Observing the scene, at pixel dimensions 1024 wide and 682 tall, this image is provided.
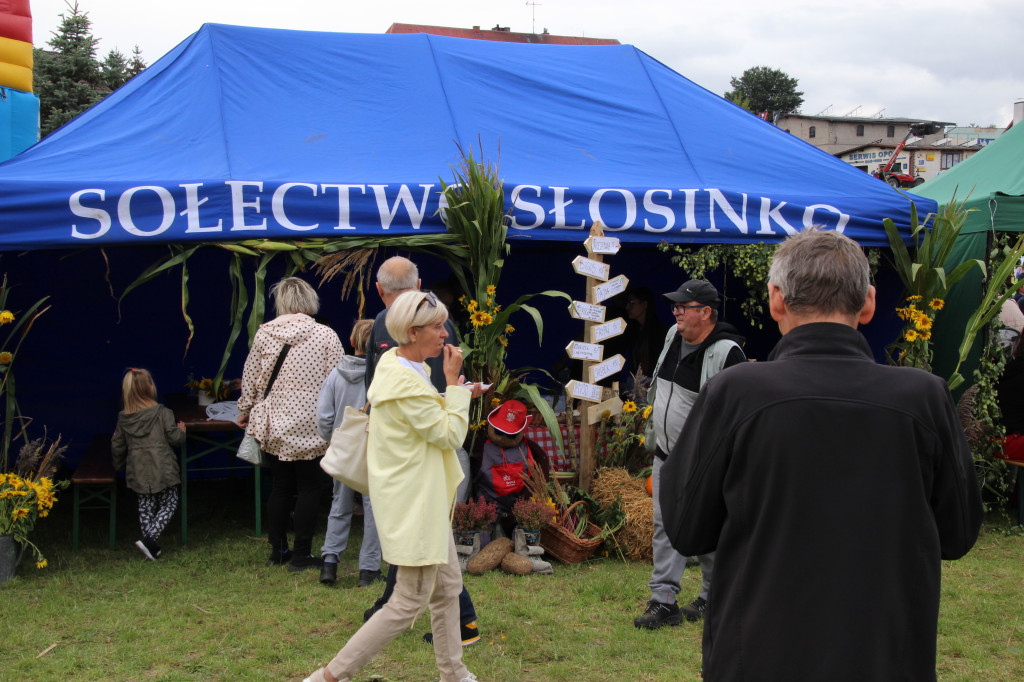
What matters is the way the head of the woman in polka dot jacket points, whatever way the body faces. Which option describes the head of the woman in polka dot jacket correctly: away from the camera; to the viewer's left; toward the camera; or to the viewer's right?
away from the camera

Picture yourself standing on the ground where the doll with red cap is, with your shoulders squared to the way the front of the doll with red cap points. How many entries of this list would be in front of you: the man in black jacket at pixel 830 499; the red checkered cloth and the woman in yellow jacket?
2

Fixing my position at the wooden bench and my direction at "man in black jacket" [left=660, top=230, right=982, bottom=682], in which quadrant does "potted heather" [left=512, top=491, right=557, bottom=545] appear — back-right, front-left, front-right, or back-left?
front-left

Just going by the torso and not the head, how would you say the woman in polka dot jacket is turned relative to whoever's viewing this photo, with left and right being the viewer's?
facing away from the viewer

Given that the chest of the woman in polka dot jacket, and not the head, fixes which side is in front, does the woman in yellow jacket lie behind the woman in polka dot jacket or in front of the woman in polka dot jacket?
behind

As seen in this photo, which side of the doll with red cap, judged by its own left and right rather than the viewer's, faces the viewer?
front

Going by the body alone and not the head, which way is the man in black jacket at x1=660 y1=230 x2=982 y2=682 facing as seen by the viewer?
away from the camera

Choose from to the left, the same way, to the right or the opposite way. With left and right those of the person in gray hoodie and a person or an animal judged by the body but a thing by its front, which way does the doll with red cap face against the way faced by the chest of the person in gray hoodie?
the opposite way

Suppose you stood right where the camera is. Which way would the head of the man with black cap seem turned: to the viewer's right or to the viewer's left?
to the viewer's left

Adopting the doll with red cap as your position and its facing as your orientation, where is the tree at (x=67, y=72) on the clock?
The tree is roughly at 5 o'clock from the doll with red cap.

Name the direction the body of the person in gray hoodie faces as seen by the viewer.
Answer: away from the camera

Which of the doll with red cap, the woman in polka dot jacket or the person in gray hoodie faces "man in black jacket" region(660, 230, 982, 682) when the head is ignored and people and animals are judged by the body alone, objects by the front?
the doll with red cap

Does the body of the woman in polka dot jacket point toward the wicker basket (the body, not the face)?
no

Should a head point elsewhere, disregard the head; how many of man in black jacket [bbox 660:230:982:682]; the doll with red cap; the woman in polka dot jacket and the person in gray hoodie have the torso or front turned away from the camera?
3

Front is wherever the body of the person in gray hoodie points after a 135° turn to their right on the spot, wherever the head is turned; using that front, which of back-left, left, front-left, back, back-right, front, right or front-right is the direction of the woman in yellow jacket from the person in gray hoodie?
front-right
